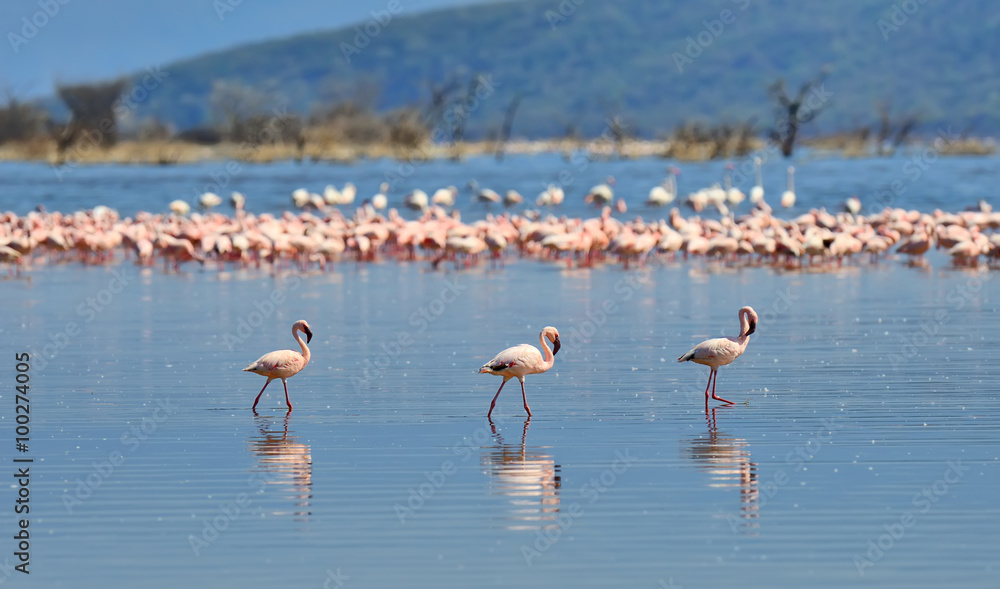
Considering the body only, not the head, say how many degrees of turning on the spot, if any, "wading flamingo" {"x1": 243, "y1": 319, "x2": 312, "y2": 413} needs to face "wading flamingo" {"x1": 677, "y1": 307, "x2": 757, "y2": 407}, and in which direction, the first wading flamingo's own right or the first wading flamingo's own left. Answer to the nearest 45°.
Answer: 0° — it already faces it

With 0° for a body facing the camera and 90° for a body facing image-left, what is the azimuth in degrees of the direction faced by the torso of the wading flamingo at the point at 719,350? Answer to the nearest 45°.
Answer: approximately 270°

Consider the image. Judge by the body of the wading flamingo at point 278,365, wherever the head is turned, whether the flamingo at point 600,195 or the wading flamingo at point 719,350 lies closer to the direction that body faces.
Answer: the wading flamingo

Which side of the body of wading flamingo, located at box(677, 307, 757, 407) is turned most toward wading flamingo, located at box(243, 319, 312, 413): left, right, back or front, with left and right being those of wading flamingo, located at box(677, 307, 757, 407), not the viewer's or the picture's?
back

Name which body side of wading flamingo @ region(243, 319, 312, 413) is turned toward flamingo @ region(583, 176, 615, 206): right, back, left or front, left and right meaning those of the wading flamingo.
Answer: left

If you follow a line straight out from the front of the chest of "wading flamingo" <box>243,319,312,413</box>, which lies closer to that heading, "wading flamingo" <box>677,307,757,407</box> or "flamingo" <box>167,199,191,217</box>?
the wading flamingo

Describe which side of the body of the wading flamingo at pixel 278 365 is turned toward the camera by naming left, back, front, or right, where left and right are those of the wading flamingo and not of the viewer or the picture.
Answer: right

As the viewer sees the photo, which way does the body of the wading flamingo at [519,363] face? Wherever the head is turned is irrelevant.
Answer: to the viewer's right
